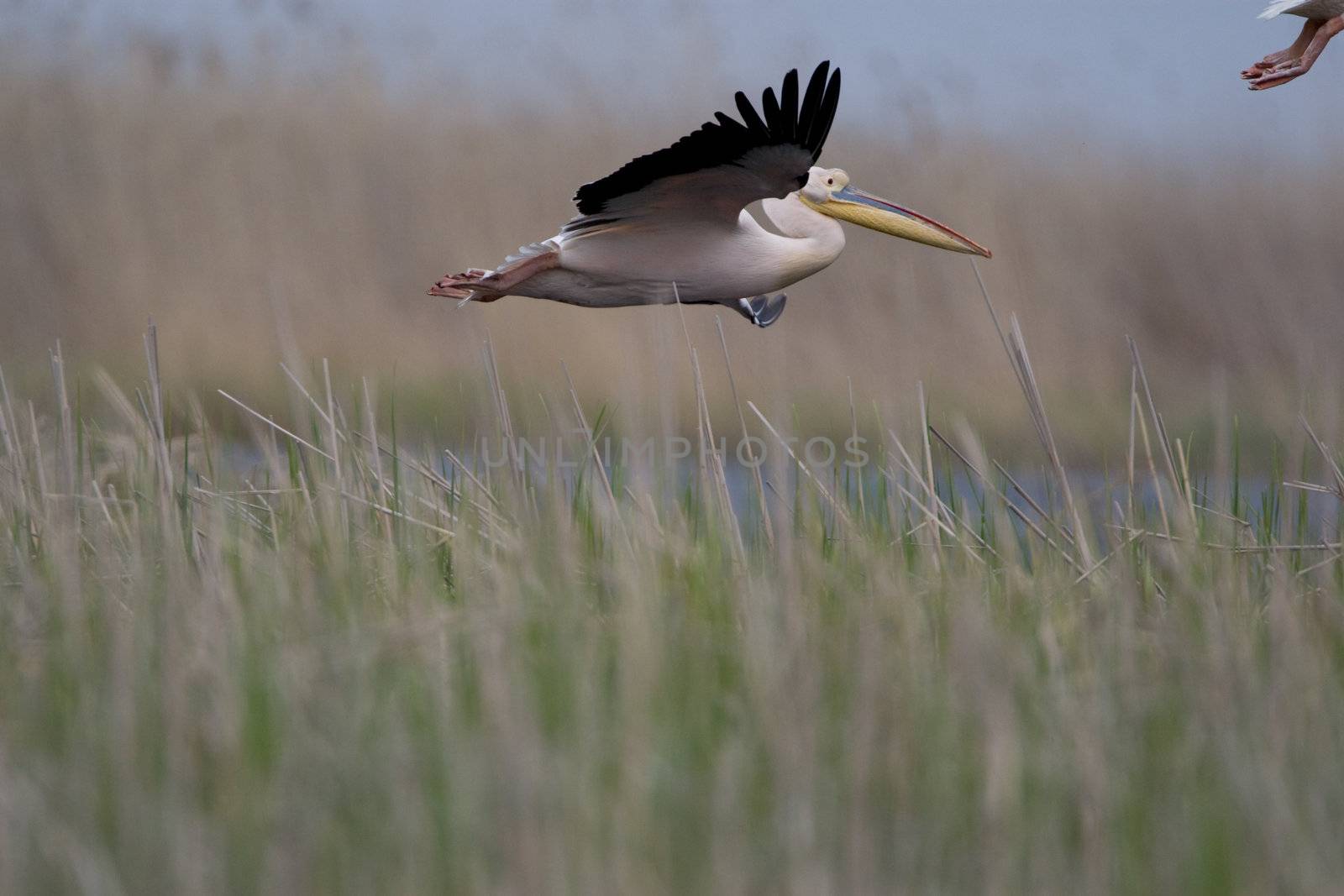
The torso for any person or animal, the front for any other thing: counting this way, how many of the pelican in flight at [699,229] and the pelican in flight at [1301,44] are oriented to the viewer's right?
2

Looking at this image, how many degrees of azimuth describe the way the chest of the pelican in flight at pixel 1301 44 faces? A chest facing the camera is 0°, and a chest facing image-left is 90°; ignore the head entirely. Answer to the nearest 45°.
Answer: approximately 270°

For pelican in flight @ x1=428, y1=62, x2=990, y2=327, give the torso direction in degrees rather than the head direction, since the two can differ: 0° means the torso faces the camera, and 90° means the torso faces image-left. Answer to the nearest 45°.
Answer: approximately 270°

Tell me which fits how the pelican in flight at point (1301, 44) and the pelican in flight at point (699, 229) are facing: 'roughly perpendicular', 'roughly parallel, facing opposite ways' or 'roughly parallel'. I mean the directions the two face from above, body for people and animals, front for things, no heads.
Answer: roughly parallel

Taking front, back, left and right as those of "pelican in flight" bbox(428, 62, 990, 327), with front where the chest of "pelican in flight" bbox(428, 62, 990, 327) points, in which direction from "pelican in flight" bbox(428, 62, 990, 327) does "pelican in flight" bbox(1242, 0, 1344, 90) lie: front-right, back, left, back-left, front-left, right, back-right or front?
front

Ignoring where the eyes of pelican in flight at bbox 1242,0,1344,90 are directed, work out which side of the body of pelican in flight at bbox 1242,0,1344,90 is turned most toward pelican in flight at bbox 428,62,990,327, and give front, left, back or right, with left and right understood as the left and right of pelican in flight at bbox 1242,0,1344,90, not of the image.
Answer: back
